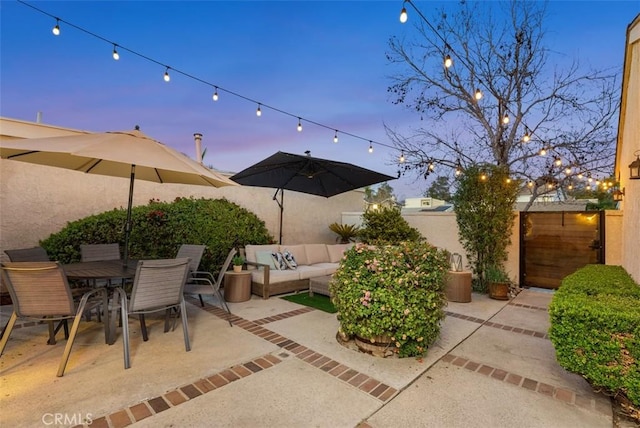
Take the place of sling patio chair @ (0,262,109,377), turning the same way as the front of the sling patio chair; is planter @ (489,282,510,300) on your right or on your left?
on your right

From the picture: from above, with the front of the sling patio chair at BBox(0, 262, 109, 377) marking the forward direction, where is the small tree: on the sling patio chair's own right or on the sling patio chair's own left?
on the sling patio chair's own right

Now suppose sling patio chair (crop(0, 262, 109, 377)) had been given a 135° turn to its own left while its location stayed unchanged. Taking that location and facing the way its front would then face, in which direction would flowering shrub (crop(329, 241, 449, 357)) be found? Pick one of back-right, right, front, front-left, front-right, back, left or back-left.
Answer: back-left

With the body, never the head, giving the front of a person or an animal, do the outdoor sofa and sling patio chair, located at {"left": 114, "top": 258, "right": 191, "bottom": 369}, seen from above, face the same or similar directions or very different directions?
very different directions

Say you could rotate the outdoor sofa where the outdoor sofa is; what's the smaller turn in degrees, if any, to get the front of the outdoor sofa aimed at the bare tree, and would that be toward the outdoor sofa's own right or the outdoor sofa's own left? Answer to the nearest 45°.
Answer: approximately 90° to the outdoor sofa's own left

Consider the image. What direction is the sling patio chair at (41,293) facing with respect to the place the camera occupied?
facing away from the viewer and to the right of the viewer

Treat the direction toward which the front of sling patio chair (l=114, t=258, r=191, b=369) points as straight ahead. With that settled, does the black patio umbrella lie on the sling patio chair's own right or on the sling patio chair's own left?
on the sling patio chair's own right

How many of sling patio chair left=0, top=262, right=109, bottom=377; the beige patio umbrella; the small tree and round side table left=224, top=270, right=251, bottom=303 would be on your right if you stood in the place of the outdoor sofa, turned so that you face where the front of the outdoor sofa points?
3

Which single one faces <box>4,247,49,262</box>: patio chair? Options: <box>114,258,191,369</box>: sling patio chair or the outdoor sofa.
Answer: the sling patio chair

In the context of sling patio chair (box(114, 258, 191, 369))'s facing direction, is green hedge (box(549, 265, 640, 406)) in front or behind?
behind

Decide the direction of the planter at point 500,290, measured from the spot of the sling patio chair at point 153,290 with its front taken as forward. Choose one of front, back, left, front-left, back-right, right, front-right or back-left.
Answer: back-right
